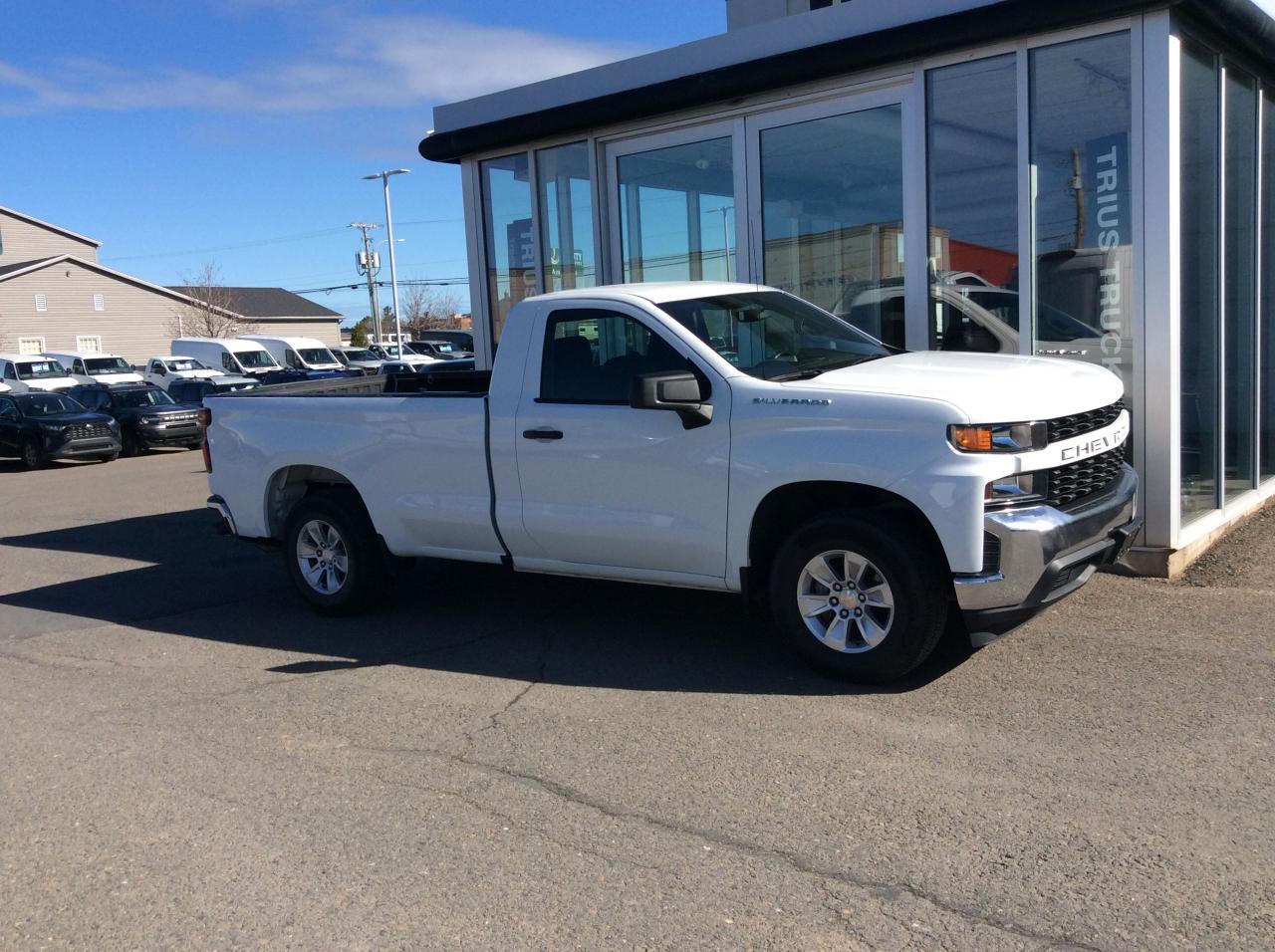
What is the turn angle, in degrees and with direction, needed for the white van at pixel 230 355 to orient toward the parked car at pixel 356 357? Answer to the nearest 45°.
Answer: approximately 90° to its left

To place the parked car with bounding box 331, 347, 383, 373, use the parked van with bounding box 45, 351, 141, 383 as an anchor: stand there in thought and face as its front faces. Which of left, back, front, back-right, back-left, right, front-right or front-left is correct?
left

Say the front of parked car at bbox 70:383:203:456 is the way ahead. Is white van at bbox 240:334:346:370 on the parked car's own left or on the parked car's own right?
on the parked car's own left

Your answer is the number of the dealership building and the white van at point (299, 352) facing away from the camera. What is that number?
0

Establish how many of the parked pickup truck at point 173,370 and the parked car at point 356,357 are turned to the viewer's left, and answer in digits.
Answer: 0

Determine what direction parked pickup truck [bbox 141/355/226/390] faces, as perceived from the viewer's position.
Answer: facing the viewer and to the right of the viewer

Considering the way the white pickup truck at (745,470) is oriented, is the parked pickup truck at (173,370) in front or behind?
behind

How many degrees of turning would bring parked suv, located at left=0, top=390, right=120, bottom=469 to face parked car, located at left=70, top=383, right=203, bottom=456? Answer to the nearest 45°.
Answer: approximately 90° to its left

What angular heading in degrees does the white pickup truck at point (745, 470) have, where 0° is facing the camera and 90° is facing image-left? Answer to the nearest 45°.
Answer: approximately 315°

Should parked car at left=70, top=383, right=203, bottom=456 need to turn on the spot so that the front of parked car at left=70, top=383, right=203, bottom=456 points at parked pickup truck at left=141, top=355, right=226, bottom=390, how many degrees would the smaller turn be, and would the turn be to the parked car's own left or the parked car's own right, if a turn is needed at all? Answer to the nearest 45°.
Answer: approximately 135° to the parked car's own left
